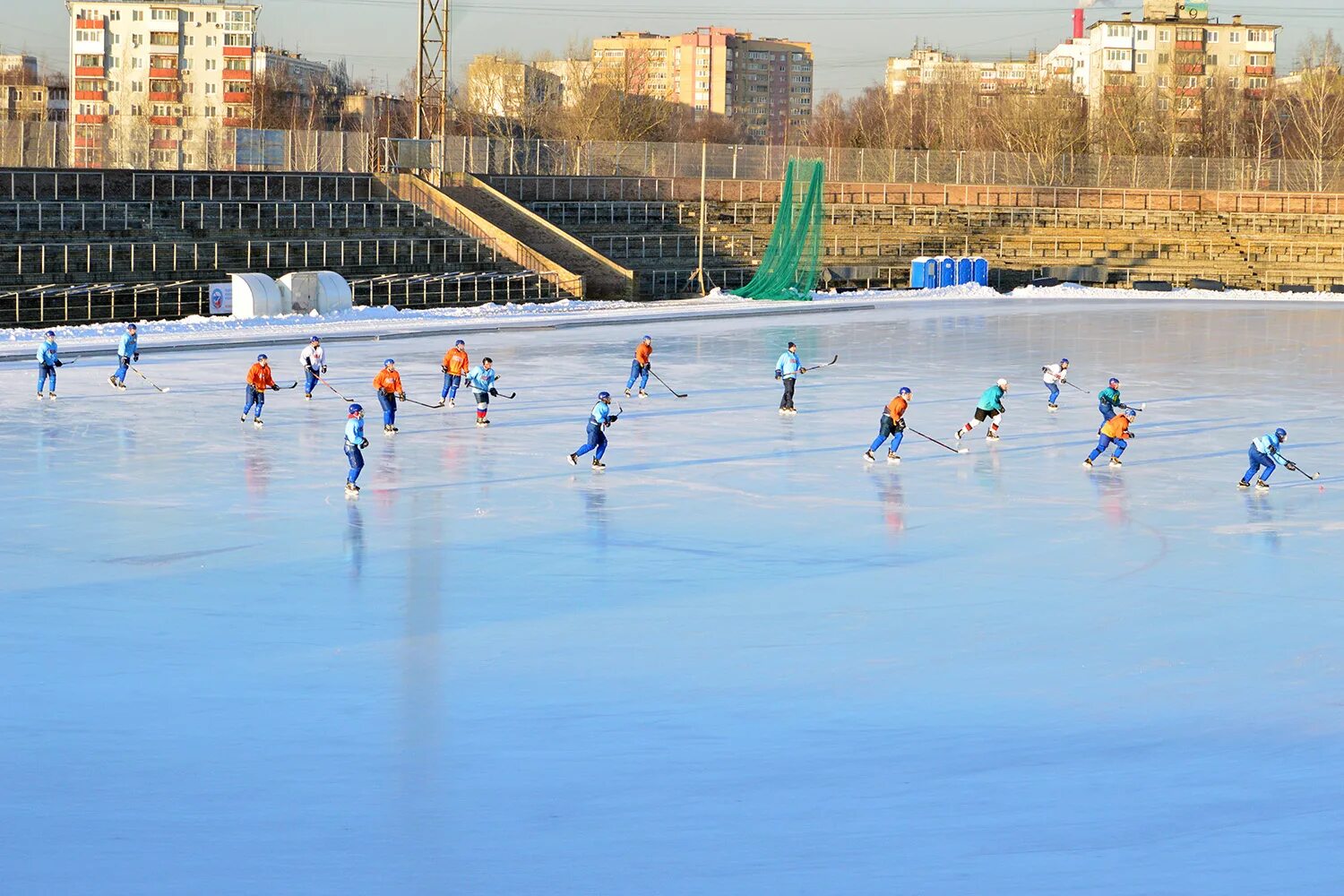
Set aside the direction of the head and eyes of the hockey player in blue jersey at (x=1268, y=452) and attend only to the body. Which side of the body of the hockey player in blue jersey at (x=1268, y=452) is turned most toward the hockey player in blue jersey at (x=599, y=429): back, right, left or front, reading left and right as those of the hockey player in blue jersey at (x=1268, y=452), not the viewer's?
back

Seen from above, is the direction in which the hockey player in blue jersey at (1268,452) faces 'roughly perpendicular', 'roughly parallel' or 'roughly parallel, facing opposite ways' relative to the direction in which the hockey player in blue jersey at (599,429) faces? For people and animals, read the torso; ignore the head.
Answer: roughly parallel

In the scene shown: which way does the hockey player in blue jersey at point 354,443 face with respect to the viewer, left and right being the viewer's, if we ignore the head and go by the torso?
facing to the right of the viewer

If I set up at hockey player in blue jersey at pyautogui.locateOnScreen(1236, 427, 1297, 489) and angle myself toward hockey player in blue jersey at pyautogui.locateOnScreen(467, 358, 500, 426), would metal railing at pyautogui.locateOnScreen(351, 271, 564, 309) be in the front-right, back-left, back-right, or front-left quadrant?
front-right

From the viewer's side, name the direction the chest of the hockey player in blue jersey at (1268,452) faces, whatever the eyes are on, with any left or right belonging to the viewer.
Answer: facing to the right of the viewer

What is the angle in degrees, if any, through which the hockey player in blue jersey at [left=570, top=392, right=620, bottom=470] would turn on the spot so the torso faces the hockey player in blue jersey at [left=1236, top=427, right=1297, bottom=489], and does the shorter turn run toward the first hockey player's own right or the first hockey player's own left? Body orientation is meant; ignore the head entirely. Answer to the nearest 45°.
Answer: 0° — they already face them

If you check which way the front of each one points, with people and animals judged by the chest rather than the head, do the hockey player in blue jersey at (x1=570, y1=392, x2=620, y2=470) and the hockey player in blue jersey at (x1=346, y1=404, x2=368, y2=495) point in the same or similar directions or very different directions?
same or similar directions

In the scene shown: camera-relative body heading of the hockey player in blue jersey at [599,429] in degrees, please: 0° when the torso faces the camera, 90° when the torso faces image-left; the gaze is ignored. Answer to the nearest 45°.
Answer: approximately 270°

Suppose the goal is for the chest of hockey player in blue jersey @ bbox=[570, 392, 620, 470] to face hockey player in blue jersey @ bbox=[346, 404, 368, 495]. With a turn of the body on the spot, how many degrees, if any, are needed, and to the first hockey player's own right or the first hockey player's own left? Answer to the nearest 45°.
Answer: approximately 135° to the first hockey player's own right
